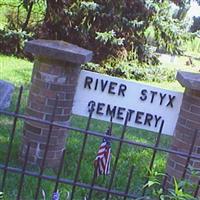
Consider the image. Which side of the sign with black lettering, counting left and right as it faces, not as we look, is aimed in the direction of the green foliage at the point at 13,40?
back

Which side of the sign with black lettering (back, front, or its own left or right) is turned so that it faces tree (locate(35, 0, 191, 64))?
back

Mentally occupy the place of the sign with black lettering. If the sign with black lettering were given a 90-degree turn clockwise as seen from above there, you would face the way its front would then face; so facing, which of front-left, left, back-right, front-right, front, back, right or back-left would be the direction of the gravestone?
front-right

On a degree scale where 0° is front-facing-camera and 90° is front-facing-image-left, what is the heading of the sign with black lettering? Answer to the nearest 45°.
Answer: approximately 0°

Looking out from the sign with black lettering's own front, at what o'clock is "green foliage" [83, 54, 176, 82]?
The green foliage is roughly at 6 o'clock from the sign with black lettering.
